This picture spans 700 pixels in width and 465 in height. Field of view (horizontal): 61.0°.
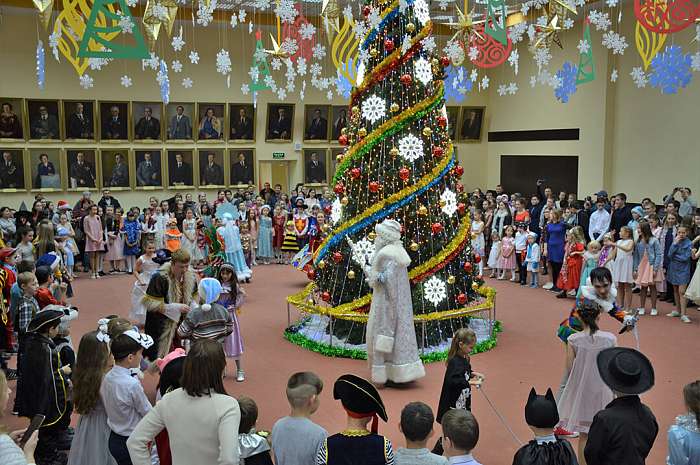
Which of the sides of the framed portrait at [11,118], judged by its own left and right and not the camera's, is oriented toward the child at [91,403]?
front

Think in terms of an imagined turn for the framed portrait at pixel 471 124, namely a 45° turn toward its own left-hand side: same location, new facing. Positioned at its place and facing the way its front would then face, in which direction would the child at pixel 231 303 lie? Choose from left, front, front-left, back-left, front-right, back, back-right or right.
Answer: front-right

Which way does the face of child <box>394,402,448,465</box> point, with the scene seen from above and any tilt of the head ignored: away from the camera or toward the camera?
away from the camera

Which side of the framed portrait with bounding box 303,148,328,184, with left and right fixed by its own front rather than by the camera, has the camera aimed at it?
front

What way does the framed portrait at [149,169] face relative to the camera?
toward the camera

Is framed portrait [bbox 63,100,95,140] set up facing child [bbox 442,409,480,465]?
yes

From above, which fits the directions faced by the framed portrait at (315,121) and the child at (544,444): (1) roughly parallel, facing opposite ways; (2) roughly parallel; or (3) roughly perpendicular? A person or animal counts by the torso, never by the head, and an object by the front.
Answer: roughly parallel, facing opposite ways

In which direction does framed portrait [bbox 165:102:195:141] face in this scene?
toward the camera

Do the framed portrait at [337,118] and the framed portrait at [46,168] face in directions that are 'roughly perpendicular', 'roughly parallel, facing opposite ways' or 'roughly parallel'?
roughly parallel

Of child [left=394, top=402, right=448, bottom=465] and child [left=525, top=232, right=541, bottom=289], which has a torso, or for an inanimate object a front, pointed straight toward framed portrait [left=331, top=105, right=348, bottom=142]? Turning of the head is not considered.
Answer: child [left=394, top=402, right=448, bottom=465]

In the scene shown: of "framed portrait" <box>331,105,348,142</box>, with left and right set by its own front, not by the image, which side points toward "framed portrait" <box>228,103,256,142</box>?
right

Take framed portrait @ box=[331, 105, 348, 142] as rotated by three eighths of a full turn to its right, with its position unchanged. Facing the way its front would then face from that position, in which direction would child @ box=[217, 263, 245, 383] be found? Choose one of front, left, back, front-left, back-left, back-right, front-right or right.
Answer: back-left

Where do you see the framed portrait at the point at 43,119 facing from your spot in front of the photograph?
facing the viewer

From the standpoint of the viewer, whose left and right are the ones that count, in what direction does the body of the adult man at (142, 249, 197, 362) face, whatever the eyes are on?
facing the viewer and to the right of the viewer

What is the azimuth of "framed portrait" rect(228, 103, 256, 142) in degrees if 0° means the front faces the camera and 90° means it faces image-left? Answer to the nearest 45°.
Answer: approximately 0°

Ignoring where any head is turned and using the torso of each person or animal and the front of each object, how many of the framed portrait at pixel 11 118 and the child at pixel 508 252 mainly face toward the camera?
2

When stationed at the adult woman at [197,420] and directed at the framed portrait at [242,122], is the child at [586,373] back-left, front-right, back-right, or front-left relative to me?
front-right

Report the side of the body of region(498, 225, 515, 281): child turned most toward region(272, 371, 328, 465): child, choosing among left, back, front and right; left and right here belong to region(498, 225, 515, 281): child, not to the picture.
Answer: front
